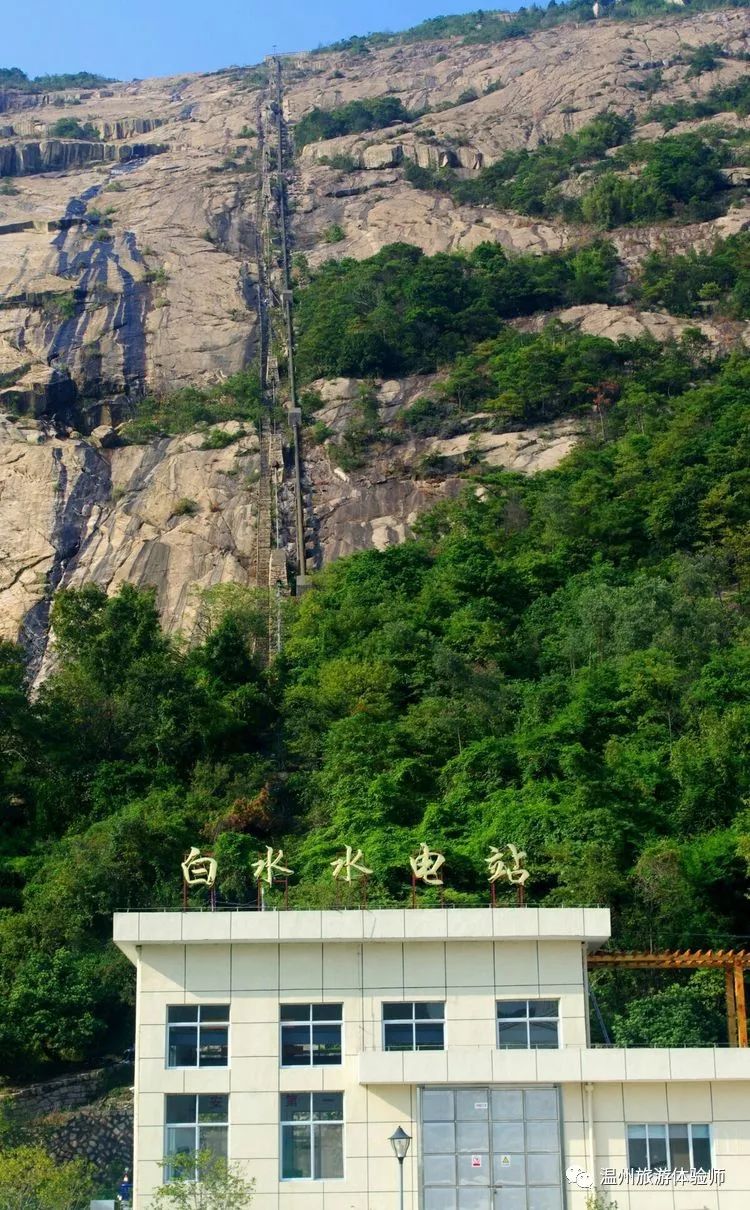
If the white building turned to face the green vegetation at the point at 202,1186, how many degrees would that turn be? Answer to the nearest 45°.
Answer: approximately 90° to its right

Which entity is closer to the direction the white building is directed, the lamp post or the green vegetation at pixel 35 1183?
the lamp post

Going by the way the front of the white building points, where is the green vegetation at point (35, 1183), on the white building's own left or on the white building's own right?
on the white building's own right

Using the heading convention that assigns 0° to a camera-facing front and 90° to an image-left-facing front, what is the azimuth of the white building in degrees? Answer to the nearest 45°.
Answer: approximately 0°

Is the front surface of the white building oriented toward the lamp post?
yes
